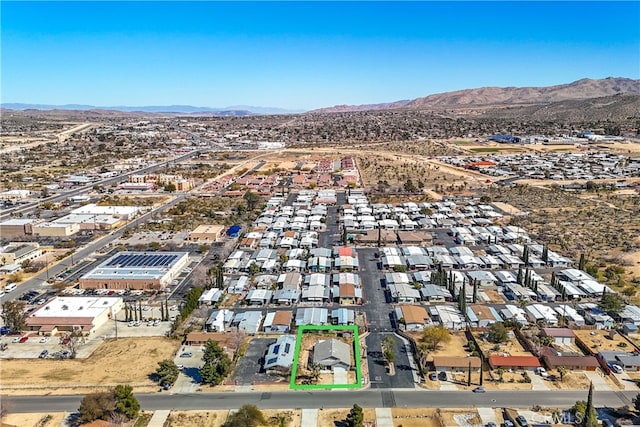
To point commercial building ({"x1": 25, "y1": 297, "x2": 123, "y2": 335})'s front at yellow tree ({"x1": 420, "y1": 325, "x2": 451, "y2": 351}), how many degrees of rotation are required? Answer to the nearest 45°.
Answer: approximately 45° to its left

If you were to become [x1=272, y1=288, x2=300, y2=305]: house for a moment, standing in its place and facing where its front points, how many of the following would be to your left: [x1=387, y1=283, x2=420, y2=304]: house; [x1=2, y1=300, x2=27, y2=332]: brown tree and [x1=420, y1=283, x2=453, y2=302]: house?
2

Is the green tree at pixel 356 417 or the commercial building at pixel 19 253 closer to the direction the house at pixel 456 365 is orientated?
the green tree

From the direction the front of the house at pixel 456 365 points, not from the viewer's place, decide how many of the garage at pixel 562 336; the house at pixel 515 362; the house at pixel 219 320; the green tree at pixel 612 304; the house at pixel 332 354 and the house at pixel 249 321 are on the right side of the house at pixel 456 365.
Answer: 3

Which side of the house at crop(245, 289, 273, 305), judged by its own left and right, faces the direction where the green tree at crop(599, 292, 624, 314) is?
left

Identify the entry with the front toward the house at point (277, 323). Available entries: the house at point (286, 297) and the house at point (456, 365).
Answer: the house at point (286, 297)

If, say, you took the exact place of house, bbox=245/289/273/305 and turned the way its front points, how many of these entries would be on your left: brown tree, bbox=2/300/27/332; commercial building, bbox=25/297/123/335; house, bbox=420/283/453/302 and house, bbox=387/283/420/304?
2

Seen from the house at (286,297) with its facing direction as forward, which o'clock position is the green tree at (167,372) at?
The green tree is roughly at 1 o'clock from the house.

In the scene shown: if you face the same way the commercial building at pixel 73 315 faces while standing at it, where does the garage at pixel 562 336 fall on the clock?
The garage is roughly at 10 o'clock from the commercial building.

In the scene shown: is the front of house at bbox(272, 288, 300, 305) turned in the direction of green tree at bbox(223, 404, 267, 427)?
yes

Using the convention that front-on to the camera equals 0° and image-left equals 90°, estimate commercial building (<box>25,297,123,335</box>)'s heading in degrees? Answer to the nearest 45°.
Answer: approximately 0°

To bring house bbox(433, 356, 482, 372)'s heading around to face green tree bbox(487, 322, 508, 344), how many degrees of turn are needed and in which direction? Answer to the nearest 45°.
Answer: approximately 135° to its left

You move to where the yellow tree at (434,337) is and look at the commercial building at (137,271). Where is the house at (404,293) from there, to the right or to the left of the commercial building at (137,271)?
right

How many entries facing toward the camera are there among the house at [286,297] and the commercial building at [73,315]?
2
